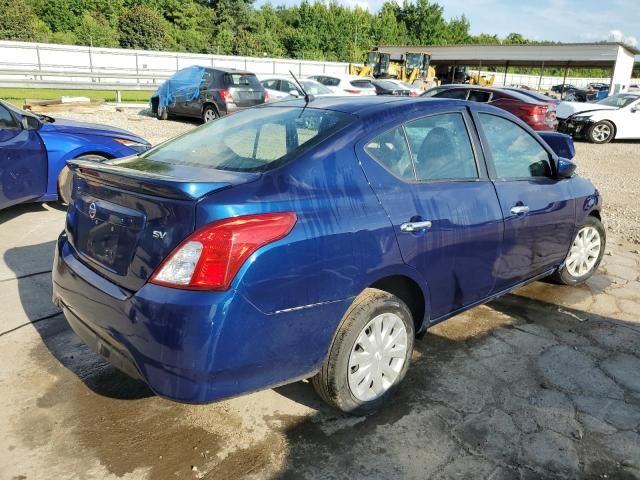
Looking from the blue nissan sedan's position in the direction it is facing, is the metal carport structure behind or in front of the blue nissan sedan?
in front

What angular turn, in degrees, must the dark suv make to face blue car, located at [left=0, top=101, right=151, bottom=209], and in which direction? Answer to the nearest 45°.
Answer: approximately 135° to its left

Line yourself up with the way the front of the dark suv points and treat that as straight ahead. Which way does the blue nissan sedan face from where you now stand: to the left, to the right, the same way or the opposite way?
to the right

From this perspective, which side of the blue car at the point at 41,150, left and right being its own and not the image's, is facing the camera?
right

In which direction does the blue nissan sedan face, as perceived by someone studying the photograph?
facing away from the viewer and to the right of the viewer

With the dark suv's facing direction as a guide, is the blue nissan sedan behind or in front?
behind

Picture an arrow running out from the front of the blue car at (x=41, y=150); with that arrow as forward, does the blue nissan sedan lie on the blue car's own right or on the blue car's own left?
on the blue car's own right

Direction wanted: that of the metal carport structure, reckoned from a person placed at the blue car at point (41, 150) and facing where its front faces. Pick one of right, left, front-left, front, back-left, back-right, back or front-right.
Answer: front-left

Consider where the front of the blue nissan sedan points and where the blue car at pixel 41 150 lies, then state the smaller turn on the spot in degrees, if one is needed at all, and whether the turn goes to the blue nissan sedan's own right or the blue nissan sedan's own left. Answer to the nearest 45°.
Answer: approximately 90° to the blue nissan sedan's own left

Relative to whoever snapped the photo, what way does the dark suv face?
facing away from the viewer and to the left of the viewer

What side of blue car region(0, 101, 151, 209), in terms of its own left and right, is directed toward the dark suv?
left

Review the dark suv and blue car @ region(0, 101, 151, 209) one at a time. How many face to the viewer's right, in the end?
1

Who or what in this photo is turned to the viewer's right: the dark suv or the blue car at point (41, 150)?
the blue car
